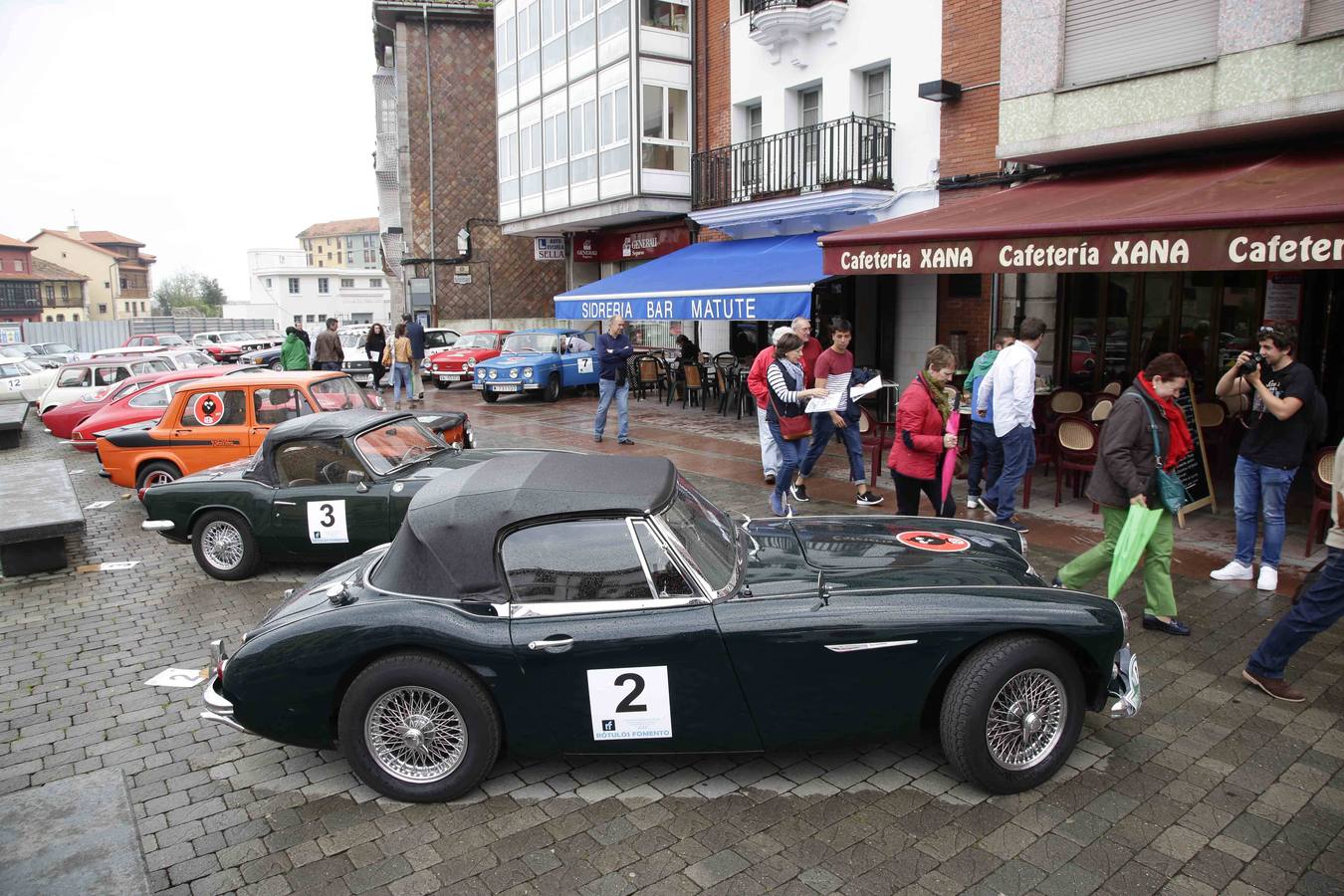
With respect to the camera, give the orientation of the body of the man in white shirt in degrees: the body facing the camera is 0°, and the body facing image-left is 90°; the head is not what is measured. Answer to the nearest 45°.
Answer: approximately 225°

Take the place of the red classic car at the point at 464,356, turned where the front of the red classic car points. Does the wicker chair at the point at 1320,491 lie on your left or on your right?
on your left

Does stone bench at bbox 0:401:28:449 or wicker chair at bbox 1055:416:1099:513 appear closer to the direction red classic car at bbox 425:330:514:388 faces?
the stone bench

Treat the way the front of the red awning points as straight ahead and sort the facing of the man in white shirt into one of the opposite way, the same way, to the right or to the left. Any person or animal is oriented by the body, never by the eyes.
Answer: the opposite way
